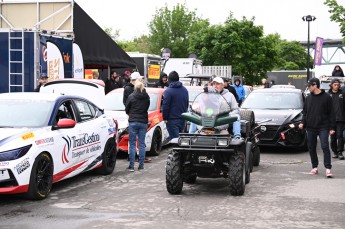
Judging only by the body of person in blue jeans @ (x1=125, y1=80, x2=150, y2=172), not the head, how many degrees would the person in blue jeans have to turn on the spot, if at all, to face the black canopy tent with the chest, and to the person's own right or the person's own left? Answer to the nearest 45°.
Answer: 0° — they already face it

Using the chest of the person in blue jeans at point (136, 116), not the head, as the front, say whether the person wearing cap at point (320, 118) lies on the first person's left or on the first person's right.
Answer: on the first person's right

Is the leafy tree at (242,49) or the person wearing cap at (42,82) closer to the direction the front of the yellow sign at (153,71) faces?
the person wearing cap

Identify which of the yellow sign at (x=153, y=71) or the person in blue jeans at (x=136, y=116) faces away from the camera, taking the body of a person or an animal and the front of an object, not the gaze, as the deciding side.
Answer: the person in blue jeans

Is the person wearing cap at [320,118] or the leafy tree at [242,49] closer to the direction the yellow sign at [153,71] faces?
the person wearing cap

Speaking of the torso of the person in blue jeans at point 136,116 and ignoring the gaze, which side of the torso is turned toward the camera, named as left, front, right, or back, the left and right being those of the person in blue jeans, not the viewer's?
back

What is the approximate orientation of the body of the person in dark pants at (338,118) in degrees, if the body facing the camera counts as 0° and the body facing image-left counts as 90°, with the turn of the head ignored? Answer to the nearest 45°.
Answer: approximately 0°

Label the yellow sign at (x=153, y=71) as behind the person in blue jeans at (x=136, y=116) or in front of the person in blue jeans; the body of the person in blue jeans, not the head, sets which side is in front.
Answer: in front

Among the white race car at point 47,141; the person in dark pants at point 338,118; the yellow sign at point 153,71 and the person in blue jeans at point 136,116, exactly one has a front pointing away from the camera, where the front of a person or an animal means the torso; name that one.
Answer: the person in blue jeans at point 136,116

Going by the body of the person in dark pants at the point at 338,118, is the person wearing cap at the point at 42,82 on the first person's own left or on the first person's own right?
on the first person's own right

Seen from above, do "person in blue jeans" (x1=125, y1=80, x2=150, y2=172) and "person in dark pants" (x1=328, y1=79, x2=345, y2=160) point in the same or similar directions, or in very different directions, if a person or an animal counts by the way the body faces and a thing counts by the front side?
very different directions

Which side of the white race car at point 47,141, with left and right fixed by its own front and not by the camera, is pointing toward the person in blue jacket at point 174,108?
back
